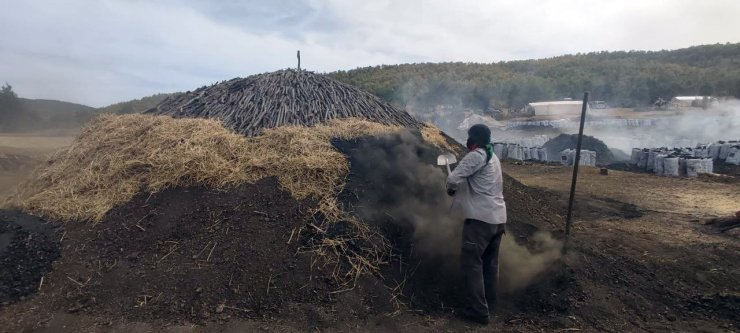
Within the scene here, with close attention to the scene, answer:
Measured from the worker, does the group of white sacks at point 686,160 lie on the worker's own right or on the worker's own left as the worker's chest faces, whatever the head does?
on the worker's own right

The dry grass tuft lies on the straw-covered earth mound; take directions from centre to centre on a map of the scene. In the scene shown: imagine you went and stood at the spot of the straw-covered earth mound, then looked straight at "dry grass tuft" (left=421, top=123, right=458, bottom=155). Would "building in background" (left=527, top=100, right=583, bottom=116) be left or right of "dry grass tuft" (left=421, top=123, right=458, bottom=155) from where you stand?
left

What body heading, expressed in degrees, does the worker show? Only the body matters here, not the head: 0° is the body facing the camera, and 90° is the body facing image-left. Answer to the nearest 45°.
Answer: approximately 135°

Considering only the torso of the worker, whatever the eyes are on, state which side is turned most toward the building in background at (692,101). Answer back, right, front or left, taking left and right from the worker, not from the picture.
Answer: right

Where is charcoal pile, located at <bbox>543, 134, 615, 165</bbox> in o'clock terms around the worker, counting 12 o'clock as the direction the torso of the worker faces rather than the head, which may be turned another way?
The charcoal pile is roughly at 2 o'clock from the worker.

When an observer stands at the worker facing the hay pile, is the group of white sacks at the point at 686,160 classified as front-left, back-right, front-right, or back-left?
back-right

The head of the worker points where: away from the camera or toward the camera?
away from the camera

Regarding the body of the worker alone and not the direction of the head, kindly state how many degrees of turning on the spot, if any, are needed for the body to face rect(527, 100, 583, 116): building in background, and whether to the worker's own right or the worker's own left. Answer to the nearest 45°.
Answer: approximately 45° to the worker's own right

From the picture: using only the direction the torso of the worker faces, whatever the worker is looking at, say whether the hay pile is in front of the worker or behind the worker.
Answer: in front

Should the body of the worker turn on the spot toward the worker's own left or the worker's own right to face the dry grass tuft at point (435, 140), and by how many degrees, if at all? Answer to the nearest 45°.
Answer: approximately 45° to the worker's own right
